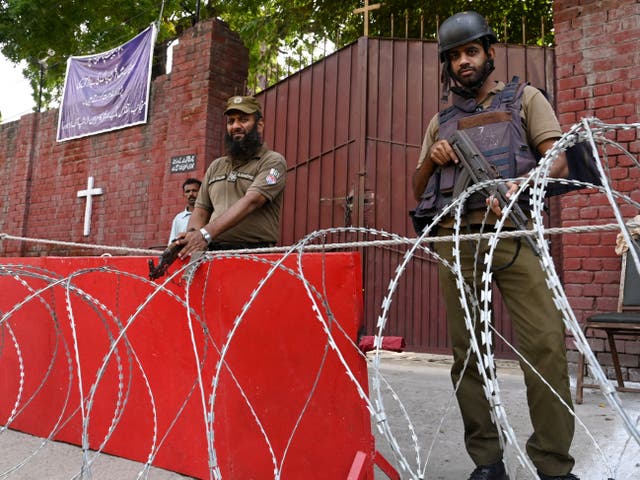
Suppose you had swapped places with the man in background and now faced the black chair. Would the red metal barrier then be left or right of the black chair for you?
right

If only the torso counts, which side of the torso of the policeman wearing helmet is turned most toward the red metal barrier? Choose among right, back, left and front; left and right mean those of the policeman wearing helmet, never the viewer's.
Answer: right

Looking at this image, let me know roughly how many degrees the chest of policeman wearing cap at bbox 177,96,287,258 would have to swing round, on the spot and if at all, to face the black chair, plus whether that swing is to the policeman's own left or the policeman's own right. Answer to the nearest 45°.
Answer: approximately 135° to the policeman's own left

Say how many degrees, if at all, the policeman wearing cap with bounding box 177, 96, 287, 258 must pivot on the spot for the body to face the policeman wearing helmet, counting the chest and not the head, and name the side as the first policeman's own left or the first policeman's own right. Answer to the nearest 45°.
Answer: approximately 90° to the first policeman's own left

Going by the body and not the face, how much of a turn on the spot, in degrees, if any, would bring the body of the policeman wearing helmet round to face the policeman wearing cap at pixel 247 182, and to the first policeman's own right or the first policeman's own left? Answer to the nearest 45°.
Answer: approximately 90° to the first policeman's own right

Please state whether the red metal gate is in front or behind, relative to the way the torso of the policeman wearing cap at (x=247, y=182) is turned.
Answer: behind

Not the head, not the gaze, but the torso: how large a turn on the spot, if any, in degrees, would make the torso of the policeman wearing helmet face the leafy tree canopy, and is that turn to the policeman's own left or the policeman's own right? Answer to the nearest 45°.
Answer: approximately 135° to the policeman's own right

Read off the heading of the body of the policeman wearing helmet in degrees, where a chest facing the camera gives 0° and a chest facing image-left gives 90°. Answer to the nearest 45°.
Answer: approximately 0°
